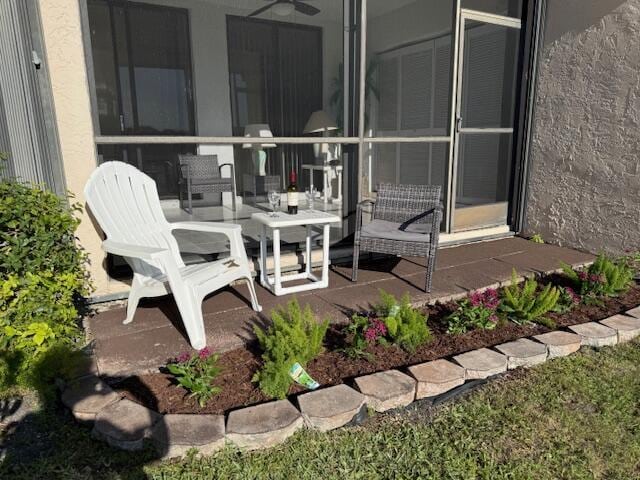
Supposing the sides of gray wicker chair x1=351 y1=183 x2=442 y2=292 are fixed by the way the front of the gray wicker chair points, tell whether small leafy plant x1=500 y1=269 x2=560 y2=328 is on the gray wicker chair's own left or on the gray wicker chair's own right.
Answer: on the gray wicker chair's own left

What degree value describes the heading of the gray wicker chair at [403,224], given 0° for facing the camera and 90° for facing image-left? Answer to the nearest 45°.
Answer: approximately 45°

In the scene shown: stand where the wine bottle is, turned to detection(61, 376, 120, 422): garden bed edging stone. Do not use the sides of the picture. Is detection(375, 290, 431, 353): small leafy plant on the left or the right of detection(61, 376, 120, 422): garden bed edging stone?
left

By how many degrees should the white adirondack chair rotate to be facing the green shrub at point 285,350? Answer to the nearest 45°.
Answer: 0° — it already faces it

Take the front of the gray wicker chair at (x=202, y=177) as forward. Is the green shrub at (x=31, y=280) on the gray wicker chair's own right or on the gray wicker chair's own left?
on the gray wicker chair's own right

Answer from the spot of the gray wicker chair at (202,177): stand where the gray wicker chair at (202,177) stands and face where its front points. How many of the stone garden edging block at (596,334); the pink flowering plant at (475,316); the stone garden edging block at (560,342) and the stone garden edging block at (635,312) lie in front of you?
4

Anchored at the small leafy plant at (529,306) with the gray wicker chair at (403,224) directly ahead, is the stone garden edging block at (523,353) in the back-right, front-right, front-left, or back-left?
back-left
